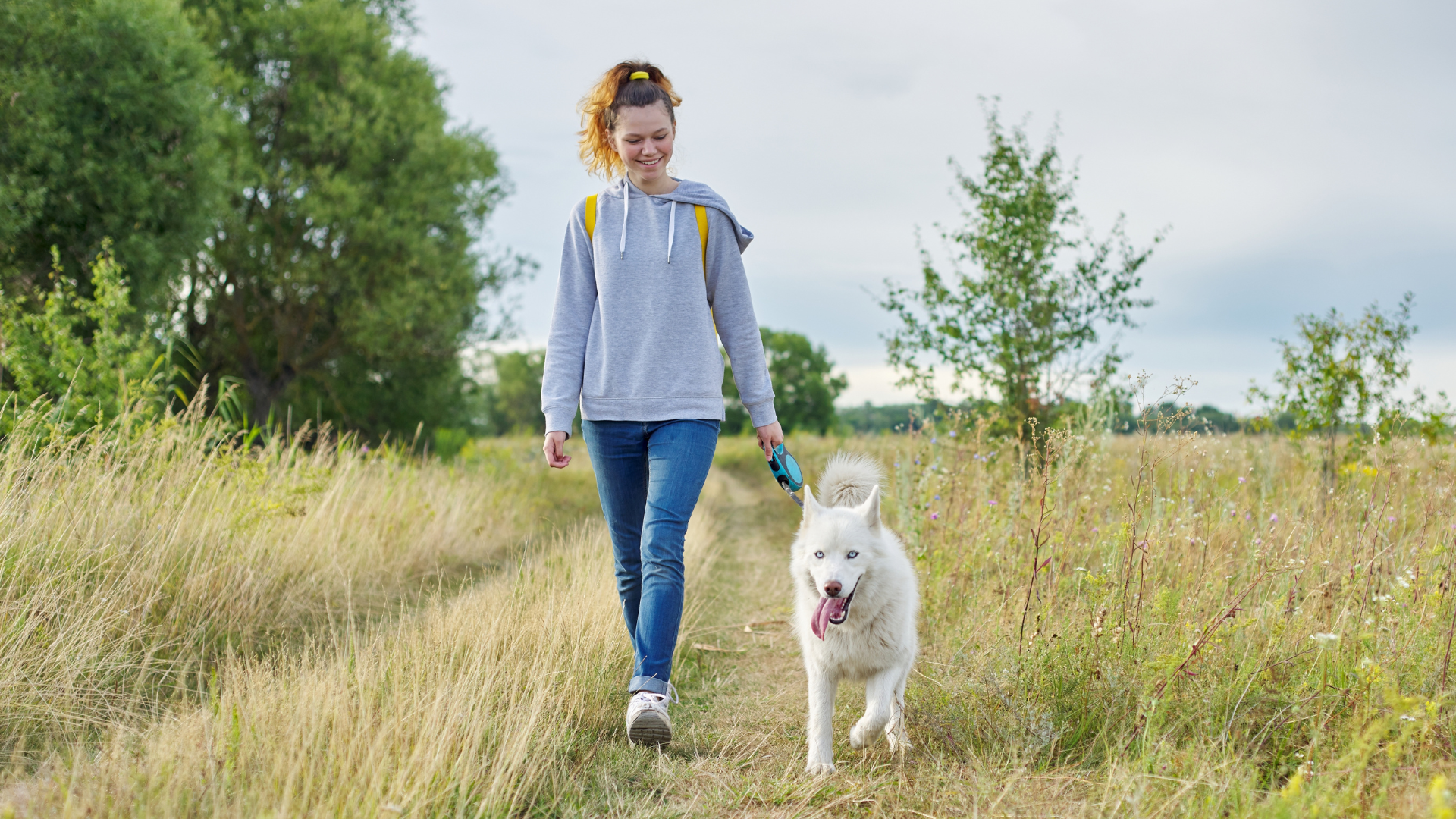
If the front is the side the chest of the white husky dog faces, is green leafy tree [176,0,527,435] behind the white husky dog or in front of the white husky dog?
behind

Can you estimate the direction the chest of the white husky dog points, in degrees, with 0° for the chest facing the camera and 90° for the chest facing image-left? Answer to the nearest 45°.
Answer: approximately 0°

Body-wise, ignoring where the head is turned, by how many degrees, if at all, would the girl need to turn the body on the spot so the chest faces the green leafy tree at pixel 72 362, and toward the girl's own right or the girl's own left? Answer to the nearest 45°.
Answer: approximately 135° to the girl's own right

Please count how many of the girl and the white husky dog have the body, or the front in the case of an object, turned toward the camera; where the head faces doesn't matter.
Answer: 2

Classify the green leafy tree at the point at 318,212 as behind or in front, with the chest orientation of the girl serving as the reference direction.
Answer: behind

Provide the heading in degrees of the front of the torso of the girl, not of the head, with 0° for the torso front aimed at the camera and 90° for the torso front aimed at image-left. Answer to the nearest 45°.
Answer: approximately 0°
